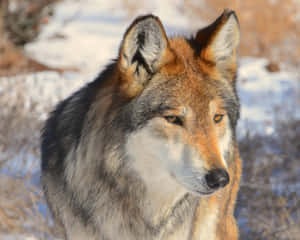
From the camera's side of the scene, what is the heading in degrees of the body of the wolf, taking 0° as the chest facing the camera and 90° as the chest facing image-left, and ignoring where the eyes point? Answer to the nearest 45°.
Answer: approximately 315°
